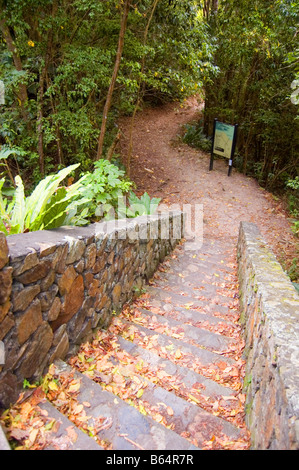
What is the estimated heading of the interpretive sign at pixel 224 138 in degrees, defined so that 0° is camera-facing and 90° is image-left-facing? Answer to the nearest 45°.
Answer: approximately 45°

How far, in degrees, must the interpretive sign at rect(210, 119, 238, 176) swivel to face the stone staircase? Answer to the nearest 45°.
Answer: approximately 45° to its left
